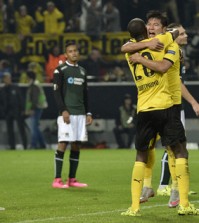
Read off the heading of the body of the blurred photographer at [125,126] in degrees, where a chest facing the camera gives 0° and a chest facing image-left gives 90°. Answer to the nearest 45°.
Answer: approximately 0°

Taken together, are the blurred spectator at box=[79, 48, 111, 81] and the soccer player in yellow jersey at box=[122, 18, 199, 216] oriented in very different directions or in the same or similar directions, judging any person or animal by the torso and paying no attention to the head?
very different directions

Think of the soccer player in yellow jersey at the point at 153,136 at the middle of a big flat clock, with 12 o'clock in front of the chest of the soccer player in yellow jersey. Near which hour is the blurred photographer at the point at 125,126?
The blurred photographer is roughly at 12 o'clock from the soccer player in yellow jersey.

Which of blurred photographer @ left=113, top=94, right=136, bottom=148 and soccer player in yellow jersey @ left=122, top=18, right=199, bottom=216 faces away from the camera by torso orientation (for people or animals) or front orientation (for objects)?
the soccer player in yellow jersey

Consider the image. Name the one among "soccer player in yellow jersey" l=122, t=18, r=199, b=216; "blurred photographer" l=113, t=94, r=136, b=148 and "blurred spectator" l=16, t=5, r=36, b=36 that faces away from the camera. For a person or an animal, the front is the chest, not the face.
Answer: the soccer player in yellow jersey

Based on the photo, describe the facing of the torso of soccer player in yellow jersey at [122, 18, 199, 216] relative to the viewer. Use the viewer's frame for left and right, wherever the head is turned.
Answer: facing away from the viewer

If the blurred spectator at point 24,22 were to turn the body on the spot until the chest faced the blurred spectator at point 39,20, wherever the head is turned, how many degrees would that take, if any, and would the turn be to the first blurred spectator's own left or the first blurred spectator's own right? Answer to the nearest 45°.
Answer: approximately 90° to the first blurred spectator's own left
